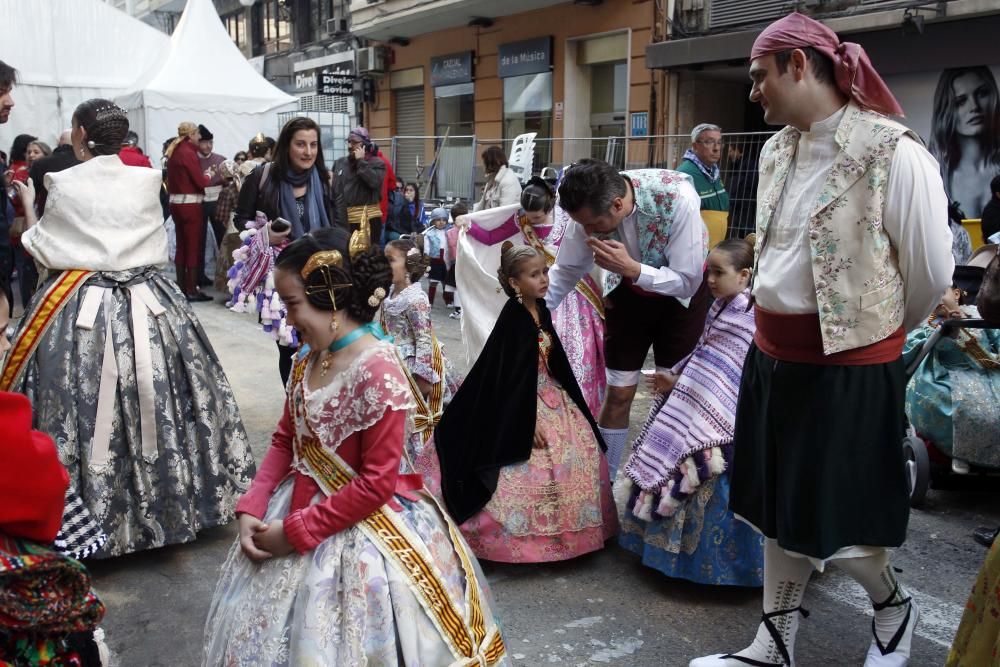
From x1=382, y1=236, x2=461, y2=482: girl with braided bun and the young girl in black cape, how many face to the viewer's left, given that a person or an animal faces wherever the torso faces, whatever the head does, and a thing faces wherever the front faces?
1

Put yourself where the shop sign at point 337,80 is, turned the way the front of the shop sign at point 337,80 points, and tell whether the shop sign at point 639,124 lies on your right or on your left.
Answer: on your left

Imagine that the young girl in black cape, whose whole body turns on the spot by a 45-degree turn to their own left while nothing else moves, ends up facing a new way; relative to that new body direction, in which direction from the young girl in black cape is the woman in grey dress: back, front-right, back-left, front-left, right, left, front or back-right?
back

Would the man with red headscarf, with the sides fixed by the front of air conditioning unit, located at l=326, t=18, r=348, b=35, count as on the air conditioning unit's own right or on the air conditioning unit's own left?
on the air conditioning unit's own left

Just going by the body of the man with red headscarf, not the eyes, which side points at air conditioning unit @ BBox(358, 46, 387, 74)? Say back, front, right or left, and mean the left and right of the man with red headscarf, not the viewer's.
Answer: right

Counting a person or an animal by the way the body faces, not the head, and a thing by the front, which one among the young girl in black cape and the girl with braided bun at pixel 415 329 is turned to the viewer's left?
the girl with braided bun

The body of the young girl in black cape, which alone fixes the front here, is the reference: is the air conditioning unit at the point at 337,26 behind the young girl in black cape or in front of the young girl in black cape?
behind

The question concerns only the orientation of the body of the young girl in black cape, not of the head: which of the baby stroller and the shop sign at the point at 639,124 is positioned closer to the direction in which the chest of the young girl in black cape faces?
the baby stroller

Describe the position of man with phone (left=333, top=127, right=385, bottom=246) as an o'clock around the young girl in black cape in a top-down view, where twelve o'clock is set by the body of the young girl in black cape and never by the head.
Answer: The man with phone is roughly at 7 o'clock from the young girl in black cape.
